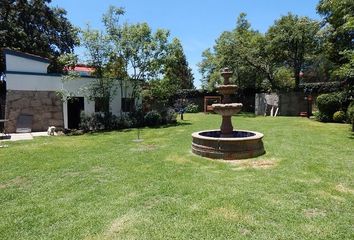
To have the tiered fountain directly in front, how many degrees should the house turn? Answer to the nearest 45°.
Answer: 0° — it already faces it

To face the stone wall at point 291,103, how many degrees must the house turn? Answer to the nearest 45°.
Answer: approximately 45° to its left

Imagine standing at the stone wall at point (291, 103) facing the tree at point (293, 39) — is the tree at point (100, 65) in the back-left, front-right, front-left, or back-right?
back-left

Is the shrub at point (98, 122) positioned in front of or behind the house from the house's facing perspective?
in front

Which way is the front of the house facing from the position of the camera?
facing the viewer and to the right of the viewer

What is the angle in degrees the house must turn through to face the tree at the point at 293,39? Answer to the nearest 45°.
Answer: approximately 45° to its left

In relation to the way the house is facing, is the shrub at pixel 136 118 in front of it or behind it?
in front

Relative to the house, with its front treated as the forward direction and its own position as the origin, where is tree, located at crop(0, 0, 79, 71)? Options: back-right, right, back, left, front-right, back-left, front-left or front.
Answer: back-left
